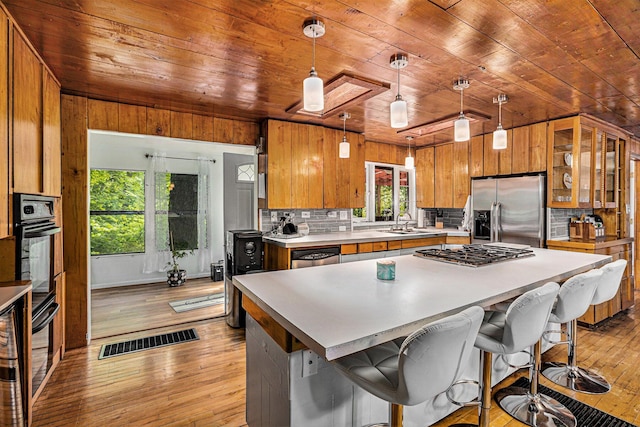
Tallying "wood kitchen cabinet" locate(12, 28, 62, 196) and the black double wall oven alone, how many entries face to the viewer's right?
2

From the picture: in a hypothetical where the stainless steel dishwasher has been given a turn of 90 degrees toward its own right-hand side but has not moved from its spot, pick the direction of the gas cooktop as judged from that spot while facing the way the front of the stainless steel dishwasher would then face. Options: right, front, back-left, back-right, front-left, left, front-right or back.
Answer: left

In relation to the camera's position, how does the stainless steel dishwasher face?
facing the viewer and to the right of the viewer

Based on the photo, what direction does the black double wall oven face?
to the viewer's right

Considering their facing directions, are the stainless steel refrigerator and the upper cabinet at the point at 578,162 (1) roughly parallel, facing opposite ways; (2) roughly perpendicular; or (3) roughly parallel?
roughly perpendicular

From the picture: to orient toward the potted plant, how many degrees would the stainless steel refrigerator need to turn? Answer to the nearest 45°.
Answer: approximately 45° to its right

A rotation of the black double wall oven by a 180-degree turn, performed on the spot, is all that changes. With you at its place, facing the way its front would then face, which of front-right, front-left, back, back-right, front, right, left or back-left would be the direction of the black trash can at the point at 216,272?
back-right

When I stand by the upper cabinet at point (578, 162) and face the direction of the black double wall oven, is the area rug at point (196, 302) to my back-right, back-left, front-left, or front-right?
front-right

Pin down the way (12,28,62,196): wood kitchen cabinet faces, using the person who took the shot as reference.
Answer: facing to the right of the viewer

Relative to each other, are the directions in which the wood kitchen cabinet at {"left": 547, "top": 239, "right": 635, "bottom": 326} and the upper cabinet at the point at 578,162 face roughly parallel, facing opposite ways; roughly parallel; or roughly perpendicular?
roughly parallel

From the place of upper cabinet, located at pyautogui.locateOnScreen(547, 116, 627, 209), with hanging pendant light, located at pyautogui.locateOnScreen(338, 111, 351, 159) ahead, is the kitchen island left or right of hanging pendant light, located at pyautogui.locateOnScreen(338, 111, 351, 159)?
left

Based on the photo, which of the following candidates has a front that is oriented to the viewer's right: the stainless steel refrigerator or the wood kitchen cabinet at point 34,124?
the wood kitchen cabinet

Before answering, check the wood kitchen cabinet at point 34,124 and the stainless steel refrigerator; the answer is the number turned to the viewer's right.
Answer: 1
